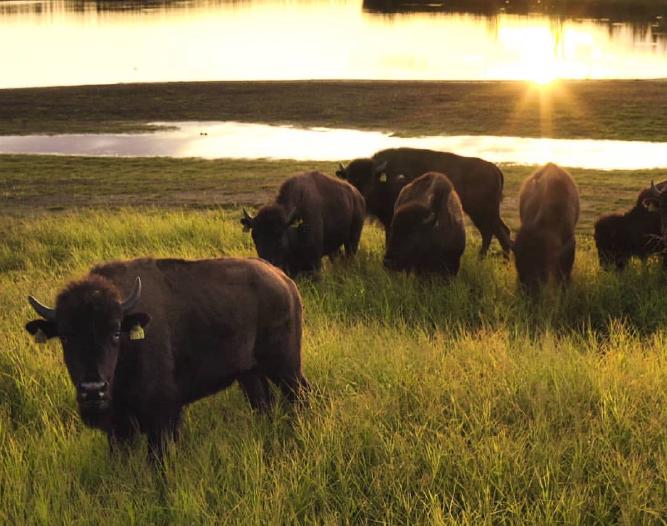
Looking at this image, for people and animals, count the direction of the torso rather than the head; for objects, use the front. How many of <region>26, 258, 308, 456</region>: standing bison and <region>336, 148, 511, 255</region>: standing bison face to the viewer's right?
0

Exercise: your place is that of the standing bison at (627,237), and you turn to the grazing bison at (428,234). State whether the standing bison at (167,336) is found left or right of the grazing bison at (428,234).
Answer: left

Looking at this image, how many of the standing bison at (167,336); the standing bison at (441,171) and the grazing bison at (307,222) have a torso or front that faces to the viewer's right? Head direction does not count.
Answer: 0

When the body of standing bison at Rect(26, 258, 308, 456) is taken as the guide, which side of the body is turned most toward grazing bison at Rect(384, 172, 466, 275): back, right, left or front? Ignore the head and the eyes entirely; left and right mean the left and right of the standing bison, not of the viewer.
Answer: back

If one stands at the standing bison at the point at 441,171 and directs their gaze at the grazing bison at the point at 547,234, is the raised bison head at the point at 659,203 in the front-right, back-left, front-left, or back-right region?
front-left

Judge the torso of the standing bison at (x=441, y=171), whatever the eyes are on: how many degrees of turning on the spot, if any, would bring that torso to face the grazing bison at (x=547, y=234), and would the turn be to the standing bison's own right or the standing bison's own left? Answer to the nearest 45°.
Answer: approximately 90° to the standing bison's own left

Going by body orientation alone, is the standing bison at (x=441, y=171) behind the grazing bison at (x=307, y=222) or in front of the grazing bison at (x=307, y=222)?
behind

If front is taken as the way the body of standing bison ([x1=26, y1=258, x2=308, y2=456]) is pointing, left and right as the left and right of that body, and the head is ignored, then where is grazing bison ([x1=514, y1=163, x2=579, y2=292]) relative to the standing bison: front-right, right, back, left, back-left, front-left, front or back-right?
back

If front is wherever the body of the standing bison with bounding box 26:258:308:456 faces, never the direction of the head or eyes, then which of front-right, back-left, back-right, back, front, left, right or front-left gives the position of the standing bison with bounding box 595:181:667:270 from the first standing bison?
back

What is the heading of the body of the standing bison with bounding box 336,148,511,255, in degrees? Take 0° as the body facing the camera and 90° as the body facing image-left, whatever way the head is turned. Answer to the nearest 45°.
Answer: approximately 90°

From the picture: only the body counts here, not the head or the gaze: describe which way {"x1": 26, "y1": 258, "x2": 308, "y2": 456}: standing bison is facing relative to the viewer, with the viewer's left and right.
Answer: facing the viewer and to the left of the viewer

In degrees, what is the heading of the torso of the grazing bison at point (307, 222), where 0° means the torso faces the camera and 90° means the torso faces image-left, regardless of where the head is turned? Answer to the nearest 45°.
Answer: approximately 45°
